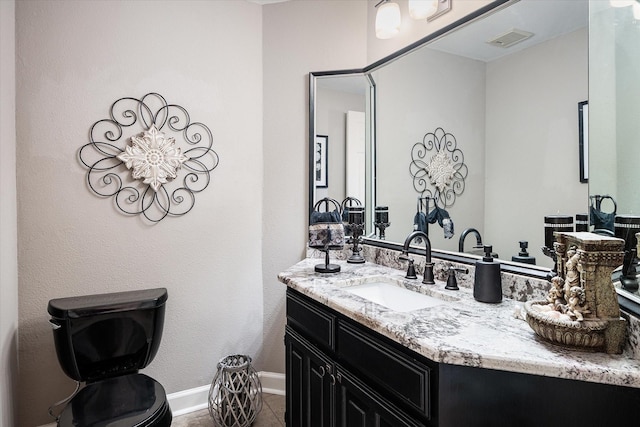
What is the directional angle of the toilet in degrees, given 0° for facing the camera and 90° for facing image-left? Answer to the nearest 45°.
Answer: approximately 0°

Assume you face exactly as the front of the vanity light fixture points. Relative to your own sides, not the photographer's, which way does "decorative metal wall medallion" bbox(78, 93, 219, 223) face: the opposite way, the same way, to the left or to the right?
to the left

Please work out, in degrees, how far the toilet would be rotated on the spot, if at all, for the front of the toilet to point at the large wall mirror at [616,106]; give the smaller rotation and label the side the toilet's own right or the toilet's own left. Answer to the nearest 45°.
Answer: approximately 45° to the toilet's own left

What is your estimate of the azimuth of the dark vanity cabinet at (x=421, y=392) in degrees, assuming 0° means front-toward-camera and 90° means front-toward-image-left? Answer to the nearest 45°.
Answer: approximately 45°
